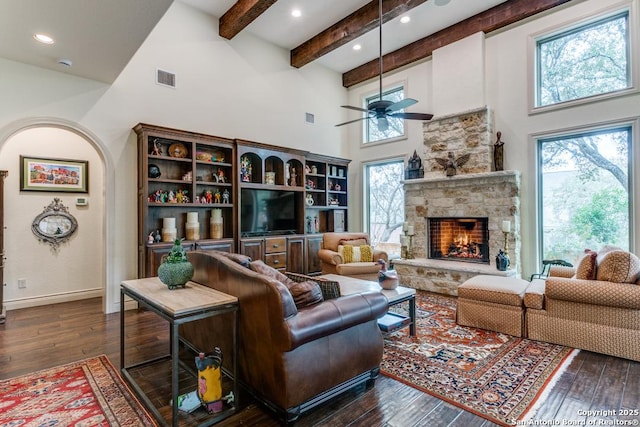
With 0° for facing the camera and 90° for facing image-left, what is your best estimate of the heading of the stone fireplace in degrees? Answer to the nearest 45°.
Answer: approximately 45°

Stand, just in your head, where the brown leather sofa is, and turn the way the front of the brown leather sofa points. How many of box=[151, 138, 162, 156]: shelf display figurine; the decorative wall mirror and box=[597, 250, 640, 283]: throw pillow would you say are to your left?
2

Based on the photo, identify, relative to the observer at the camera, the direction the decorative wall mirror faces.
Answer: facing the viewer

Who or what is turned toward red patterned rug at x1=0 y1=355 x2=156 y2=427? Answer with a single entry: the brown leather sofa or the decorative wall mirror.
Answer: the decorative wall mirror

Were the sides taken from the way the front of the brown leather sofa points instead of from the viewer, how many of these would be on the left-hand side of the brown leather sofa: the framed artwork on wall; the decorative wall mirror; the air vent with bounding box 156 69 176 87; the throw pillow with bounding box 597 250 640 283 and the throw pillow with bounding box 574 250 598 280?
3

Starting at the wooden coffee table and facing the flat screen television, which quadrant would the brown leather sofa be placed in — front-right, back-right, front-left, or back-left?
back-left

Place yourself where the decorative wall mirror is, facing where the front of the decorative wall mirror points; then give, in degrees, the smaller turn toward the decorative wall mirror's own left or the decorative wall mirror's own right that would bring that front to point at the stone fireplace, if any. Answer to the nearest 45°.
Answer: approximately 45° to the decorative wall mirror's own left

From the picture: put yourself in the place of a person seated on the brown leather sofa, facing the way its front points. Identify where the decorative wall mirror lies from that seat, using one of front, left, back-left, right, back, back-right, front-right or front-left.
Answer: left

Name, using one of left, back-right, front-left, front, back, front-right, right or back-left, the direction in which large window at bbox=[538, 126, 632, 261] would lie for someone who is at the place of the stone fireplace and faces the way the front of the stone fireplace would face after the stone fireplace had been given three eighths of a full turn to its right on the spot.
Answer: right

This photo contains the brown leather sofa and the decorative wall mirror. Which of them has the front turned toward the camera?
the decorative wall mirror

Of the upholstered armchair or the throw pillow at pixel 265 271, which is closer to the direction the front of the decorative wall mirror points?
the throw pillow

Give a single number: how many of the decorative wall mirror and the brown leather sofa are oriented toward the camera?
1

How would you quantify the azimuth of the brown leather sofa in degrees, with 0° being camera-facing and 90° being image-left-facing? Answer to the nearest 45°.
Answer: approximately 225°

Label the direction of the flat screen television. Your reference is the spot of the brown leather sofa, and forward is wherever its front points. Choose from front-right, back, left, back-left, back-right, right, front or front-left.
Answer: front-left

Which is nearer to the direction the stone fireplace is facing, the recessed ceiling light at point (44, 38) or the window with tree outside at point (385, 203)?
the recessed ceiling light

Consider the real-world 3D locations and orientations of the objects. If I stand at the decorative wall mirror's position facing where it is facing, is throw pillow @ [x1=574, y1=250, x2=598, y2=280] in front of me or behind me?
in front

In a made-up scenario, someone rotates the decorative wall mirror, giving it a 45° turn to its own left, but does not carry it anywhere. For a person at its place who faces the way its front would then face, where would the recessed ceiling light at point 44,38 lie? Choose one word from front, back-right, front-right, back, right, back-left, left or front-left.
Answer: front-right

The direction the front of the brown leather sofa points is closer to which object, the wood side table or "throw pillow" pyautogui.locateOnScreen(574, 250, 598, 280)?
the throw pillow

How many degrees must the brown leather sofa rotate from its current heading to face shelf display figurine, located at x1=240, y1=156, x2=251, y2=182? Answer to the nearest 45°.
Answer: approximately 45° to its left

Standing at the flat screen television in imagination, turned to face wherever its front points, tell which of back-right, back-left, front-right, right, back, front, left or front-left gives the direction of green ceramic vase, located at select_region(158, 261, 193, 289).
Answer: front-right

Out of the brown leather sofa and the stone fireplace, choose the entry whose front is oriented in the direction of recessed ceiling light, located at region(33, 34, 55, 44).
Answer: the stone fireplace
